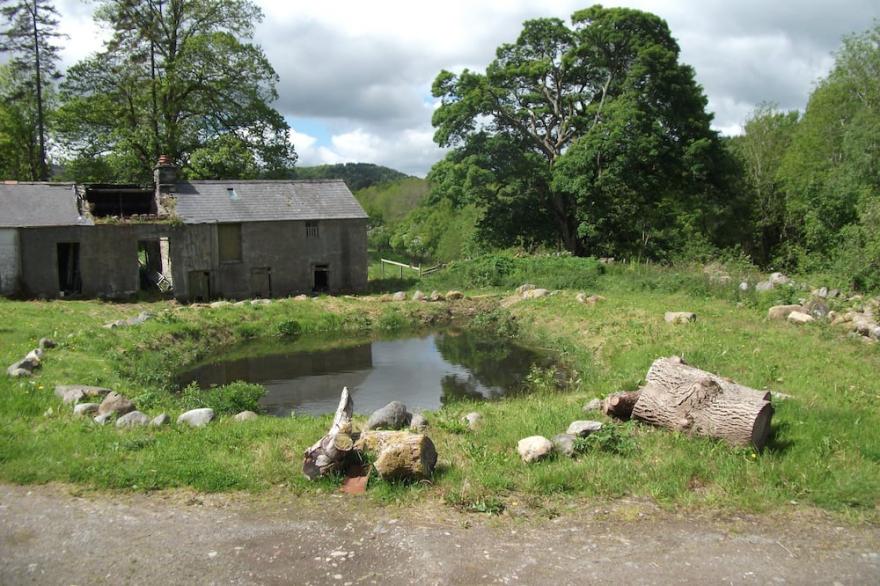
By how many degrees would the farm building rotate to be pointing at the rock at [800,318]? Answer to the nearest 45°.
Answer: approximately 45° to its left

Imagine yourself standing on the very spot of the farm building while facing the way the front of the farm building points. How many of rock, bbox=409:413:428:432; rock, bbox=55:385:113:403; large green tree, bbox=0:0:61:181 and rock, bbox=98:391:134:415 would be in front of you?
3

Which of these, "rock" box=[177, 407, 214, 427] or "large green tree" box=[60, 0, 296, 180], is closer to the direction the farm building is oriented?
the rock

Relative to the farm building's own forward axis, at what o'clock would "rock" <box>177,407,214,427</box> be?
The rock is roughly at 12 o'clock from the farm building.

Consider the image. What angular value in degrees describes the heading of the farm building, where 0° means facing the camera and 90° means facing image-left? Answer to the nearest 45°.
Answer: approximately 0°

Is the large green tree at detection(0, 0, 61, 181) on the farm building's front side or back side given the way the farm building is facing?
on the back side

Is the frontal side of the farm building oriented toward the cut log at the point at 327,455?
yes

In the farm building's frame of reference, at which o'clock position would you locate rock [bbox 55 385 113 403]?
The rock is roughly at 12 o'clock from the farm building.

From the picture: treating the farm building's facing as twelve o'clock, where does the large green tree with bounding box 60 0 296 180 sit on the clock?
The large green tree is roughly at 6 o'clock from the farm building.
